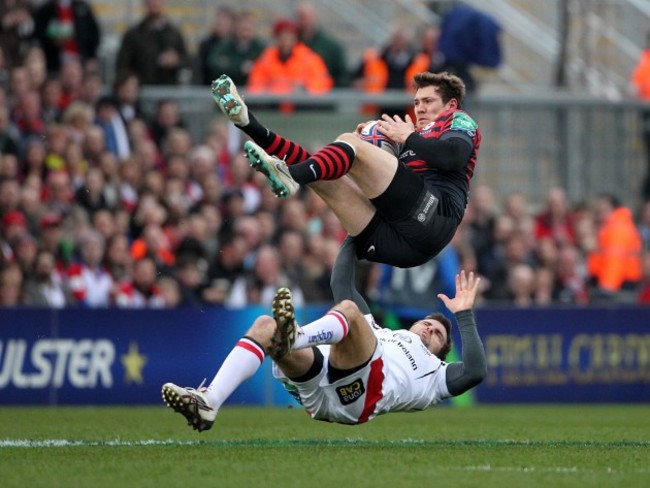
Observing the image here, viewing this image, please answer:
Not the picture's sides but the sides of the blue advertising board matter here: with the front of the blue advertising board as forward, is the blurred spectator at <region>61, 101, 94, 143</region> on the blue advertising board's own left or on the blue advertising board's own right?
on the blue advertising board's own right

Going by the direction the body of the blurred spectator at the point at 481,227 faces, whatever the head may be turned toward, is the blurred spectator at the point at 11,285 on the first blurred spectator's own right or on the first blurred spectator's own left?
on the first blurred spectator's own right

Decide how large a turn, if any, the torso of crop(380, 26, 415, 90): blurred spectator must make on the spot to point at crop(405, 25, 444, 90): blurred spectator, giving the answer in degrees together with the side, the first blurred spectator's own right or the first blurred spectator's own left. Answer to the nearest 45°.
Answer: approximately 45° to the first blurred spectator's own left
